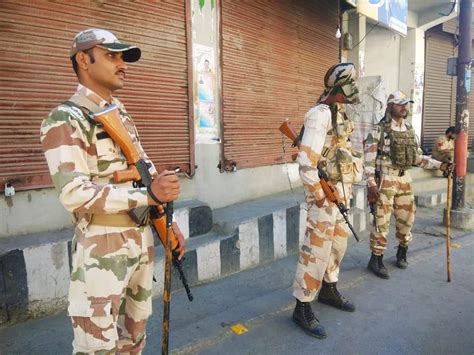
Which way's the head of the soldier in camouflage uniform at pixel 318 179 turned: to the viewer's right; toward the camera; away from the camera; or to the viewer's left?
to the viewer's right

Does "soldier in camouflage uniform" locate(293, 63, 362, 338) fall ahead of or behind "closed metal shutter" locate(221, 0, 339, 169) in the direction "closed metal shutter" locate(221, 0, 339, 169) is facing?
ahead

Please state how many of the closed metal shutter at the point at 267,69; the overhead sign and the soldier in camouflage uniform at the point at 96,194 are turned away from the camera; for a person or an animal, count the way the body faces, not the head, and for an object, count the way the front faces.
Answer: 0

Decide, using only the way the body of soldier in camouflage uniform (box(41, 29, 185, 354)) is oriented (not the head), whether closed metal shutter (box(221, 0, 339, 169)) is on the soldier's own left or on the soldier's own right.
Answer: on the soldier's own left

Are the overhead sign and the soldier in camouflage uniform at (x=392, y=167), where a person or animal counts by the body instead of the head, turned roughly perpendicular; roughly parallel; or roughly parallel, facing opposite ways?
roughly parallel

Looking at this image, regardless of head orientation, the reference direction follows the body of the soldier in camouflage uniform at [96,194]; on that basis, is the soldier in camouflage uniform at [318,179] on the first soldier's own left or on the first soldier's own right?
on the first soldier's own left

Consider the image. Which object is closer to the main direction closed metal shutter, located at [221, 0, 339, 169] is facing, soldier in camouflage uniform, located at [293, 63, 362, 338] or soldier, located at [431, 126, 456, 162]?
the soldier in camouflage uniform

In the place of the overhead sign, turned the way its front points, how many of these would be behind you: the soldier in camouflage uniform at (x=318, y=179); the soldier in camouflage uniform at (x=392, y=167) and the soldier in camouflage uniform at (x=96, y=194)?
0

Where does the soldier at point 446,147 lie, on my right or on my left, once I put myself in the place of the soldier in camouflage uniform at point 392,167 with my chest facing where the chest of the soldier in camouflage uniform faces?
on my left

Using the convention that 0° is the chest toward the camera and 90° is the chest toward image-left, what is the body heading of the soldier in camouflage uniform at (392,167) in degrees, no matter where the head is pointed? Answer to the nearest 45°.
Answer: approximately 315°

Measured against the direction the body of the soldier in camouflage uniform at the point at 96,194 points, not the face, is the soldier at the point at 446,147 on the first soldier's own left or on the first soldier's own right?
on the first soldier's own left

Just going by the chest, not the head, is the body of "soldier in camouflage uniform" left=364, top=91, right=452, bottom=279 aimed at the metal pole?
no

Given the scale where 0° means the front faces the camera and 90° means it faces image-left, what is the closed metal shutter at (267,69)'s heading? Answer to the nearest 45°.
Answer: approximately 315°

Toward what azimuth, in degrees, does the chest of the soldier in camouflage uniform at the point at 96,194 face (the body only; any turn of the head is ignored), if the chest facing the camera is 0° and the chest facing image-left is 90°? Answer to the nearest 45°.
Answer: approximately 315°

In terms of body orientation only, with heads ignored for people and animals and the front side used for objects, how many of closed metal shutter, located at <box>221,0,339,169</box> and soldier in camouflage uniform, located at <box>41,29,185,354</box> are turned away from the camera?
0

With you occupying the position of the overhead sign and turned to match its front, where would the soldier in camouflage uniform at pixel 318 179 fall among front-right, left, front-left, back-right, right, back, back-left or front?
front-right

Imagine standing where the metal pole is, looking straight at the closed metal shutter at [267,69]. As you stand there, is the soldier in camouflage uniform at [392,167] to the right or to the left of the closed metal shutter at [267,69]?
left

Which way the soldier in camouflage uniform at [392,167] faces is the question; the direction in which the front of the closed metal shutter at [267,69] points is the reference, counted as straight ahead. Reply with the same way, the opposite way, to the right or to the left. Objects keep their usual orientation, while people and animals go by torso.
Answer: the same way
